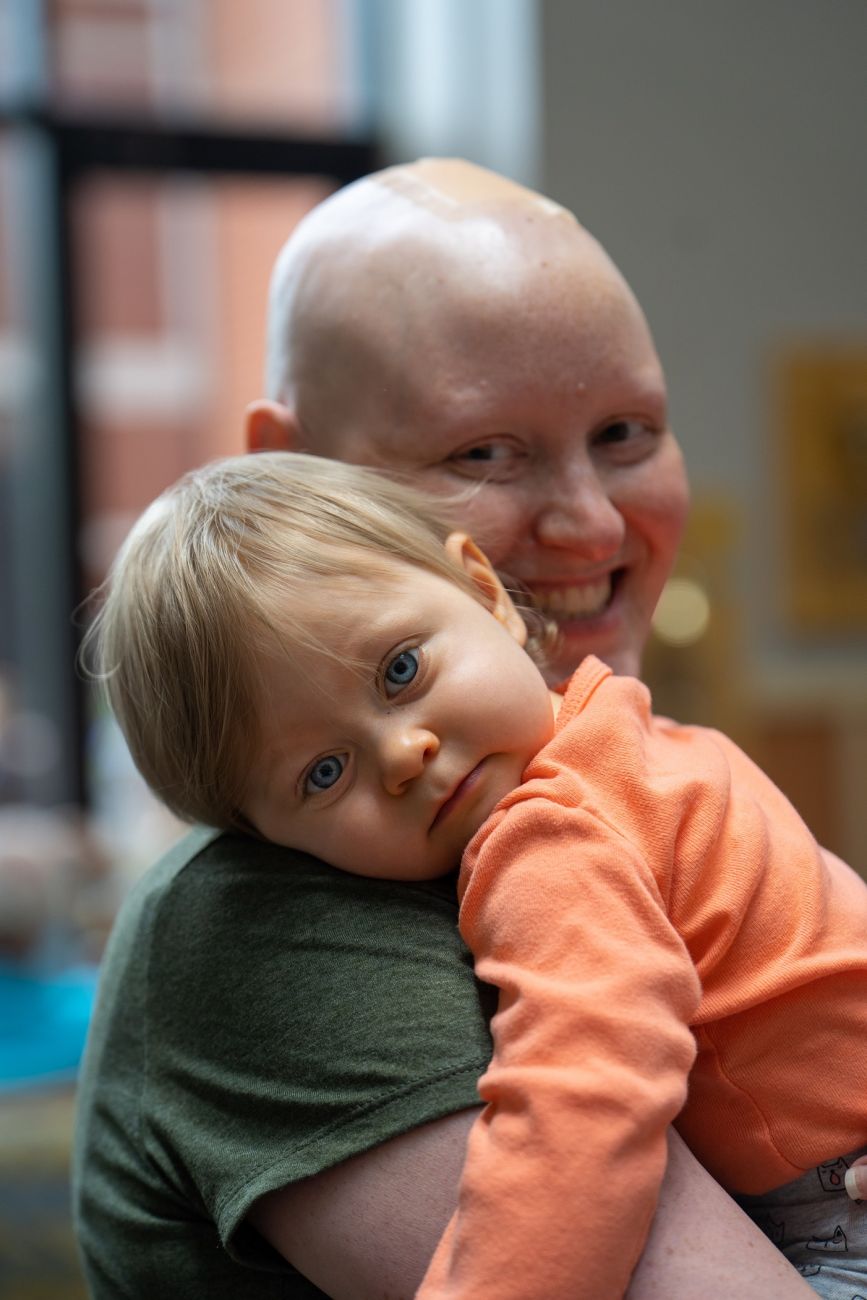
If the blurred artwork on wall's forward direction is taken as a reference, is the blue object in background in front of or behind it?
in front

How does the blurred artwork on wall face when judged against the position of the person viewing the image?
facing the viewer
